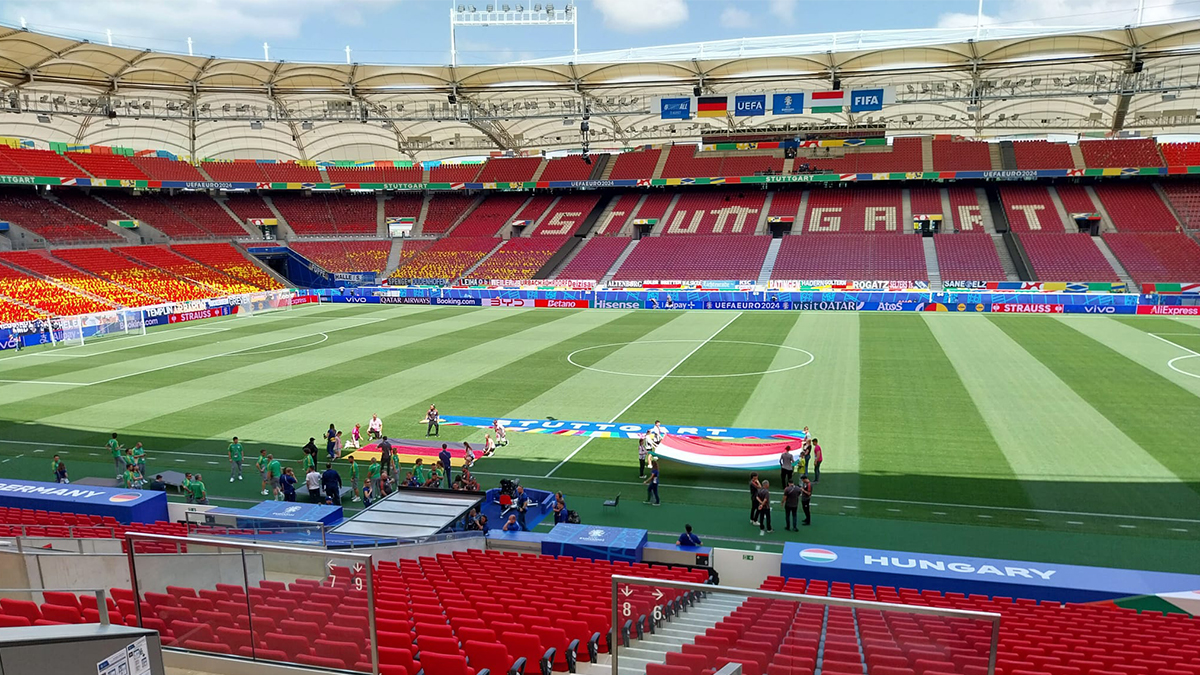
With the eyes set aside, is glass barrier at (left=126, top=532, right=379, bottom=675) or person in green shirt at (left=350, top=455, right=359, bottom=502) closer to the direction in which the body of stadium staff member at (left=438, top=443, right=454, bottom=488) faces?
the person in green shirt

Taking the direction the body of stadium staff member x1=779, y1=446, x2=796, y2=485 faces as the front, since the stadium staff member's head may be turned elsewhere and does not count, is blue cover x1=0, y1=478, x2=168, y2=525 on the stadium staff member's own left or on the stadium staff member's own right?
on the stadium staff member's own left

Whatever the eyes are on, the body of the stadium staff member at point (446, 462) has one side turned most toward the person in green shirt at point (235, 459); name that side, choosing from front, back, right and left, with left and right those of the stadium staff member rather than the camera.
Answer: left

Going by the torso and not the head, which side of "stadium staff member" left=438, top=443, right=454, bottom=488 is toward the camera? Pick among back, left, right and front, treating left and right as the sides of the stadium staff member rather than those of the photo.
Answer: back

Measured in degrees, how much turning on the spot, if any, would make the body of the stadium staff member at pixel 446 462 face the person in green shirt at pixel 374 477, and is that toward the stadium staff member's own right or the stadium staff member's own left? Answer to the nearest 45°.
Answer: approximately 90° to the stadium staff member's own left
